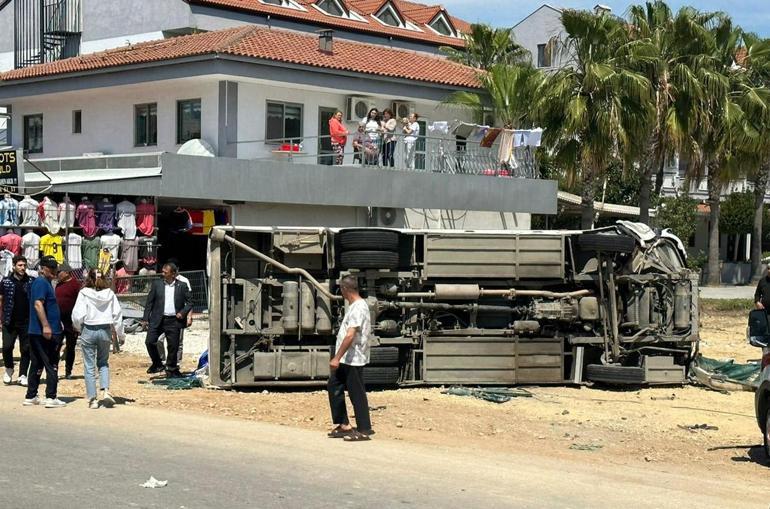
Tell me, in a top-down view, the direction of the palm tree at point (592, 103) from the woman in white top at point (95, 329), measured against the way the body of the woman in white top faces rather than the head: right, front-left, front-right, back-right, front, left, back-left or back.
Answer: front-right

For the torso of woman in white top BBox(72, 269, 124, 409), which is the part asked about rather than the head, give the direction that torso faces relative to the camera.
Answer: away from the camera

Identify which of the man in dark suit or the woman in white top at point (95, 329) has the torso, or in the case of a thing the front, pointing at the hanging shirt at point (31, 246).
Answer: the woman in white top

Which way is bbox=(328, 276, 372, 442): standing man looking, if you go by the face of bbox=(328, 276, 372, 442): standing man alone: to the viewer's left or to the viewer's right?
to the viewer's left

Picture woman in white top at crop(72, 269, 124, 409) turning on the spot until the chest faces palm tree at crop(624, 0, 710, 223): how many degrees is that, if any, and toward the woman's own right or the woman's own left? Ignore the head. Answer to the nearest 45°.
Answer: approximately 45° to the woman's own right

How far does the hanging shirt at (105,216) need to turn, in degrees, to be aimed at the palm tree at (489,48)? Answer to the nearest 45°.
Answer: approximately 135° to its left

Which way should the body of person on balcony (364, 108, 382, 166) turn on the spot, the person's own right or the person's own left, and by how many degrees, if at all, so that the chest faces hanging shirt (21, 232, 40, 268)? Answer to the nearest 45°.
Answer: approximately 45° to the person's own right

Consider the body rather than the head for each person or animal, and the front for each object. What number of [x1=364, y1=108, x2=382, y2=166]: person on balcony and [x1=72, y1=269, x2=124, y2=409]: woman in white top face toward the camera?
1

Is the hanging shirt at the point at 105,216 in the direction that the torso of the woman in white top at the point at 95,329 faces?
yes

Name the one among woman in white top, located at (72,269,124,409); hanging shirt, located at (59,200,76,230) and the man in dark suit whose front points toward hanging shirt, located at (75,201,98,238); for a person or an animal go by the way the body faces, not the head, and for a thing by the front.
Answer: the woman in white top
